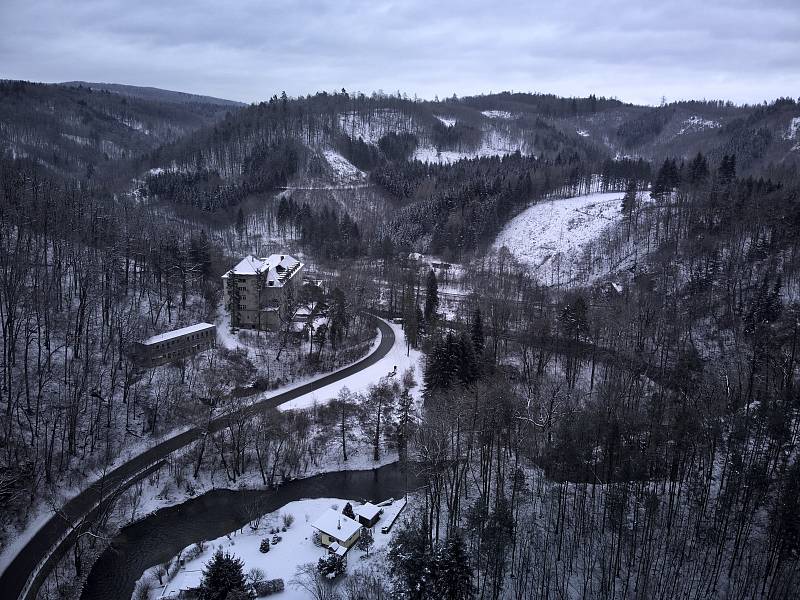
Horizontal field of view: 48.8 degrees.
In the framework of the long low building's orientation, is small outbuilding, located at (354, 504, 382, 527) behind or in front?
in front

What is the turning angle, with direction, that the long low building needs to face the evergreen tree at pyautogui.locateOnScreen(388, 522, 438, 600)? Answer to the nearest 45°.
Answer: approximately 45° to its right

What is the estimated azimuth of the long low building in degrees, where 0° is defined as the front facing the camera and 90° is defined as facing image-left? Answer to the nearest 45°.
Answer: approximately 315°

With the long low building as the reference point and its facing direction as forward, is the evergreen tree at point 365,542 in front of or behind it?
in front
